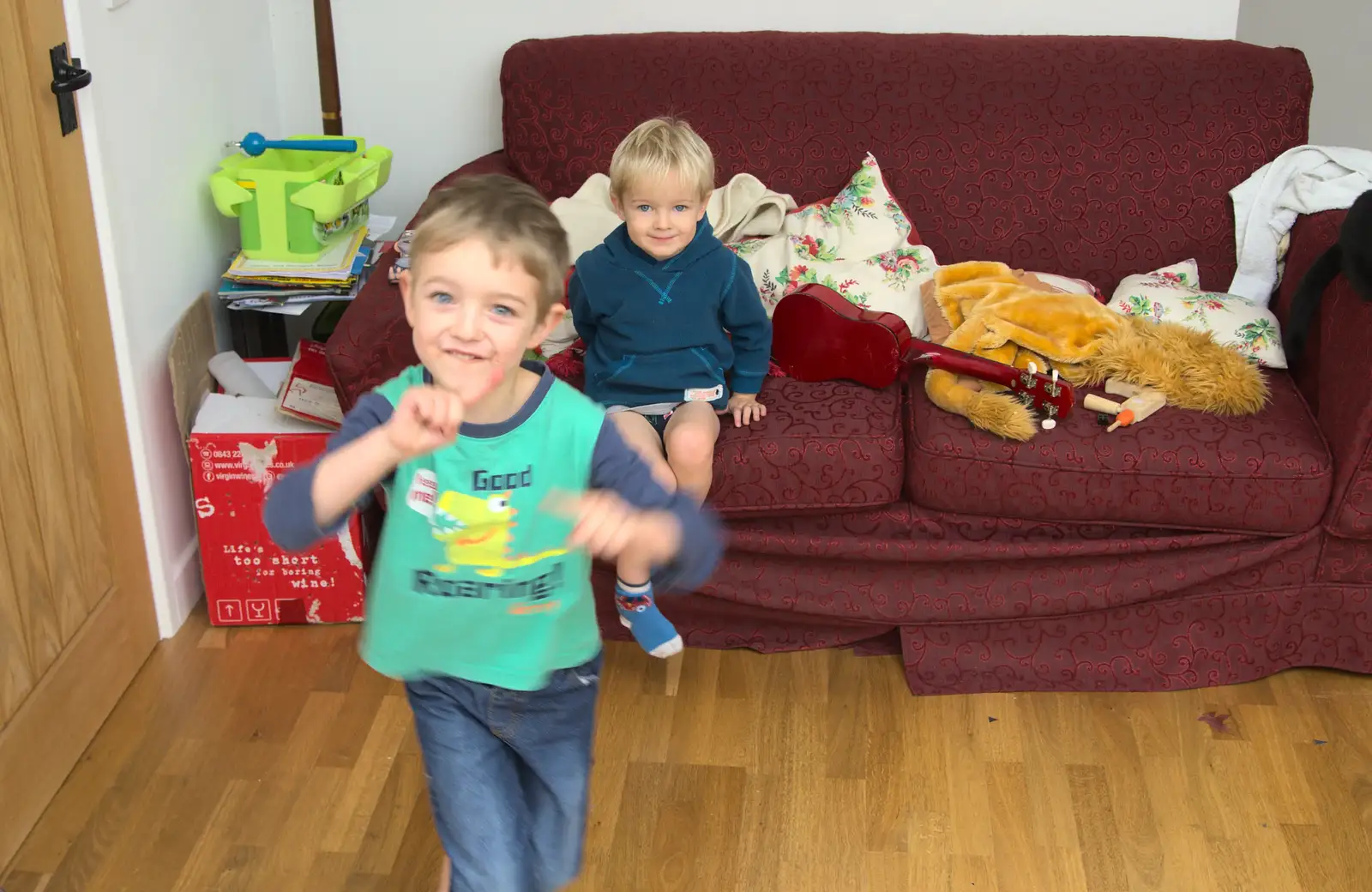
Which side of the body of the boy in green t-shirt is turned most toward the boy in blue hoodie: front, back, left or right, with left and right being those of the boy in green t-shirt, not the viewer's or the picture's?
back

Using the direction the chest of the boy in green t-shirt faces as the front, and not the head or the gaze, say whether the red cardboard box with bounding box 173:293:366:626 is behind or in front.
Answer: behind

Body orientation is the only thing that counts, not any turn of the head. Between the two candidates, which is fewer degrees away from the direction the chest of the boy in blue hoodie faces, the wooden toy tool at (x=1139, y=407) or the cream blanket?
the wooden toy tool

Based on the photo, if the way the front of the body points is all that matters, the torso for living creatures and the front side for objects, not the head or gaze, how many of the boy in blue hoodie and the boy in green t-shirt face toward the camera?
2

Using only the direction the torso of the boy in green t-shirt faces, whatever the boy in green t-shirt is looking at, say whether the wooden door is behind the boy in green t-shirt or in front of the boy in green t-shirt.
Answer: behind

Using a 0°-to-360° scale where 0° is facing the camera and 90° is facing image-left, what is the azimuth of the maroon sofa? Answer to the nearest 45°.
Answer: approximately 0°

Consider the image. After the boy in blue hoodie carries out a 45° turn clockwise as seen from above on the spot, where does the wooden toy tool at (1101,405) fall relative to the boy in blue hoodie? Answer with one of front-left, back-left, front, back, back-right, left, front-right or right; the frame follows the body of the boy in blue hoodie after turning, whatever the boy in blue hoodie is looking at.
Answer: back-left

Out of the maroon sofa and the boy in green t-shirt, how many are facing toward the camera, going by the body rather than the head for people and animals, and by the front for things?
2

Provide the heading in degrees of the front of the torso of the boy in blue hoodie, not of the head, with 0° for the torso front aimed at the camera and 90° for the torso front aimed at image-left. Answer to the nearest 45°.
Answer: approximately 0°

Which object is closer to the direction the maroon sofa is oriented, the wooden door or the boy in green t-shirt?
the boy in green t-shirt

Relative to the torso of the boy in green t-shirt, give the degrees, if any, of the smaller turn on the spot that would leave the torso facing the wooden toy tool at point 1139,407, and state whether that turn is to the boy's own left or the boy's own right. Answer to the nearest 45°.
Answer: approximately 135° to the boy's own left
